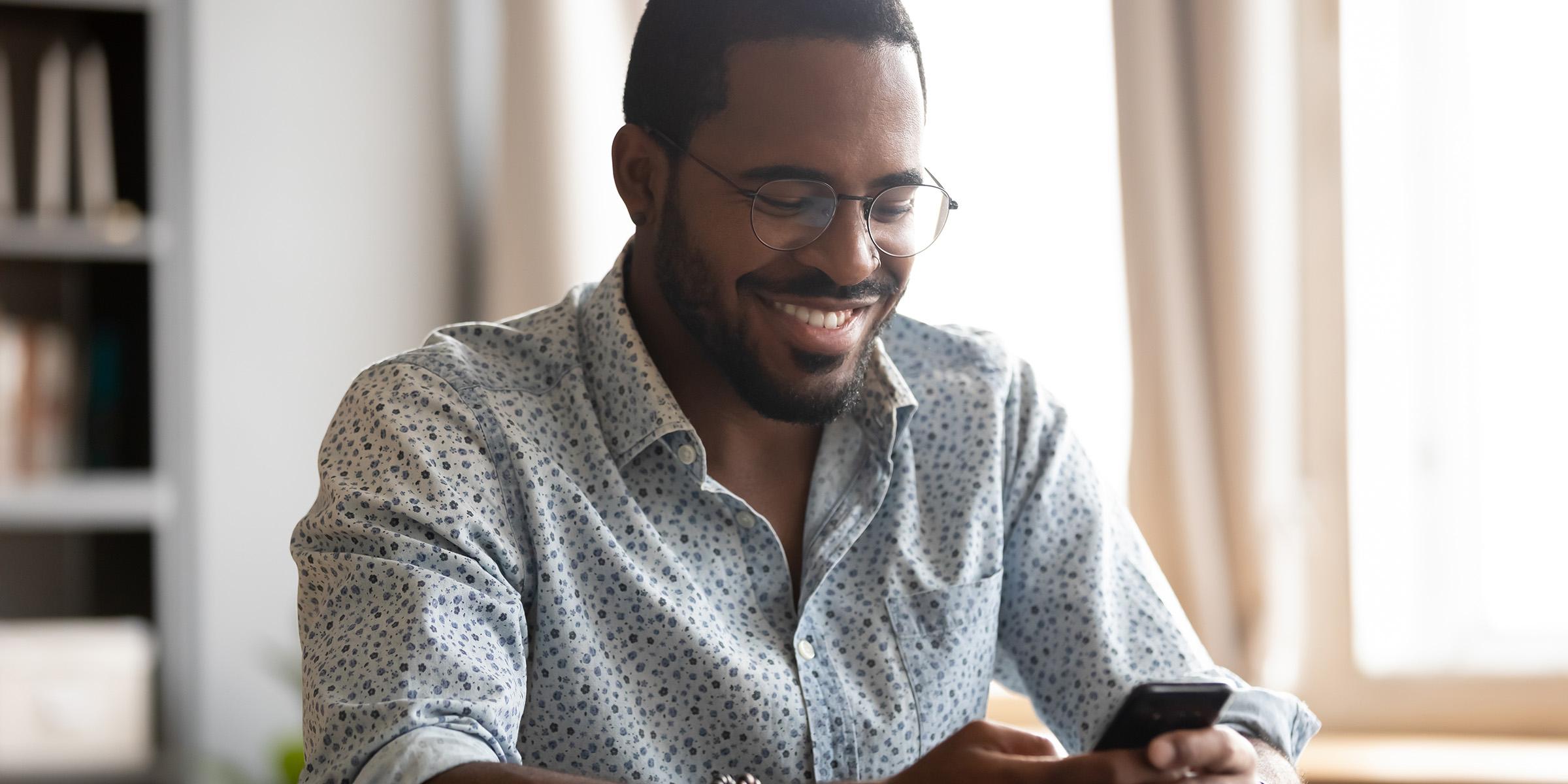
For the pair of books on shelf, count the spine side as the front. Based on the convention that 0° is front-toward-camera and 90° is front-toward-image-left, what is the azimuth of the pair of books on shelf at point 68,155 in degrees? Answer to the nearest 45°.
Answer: approximately 0°

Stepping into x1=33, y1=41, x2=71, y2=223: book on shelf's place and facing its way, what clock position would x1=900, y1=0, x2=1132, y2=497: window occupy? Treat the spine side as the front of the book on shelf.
The window is roughly at 10 o'clock from the book on shelf.

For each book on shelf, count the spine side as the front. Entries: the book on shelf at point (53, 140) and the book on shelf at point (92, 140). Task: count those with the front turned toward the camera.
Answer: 2

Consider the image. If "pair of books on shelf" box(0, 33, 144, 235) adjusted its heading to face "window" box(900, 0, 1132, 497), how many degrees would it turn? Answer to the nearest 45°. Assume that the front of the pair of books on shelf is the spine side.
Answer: approximately 45° to its left

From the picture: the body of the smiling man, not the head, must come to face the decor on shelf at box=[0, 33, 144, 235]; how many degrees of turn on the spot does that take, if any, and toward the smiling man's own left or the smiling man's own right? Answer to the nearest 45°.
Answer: approximately 180°

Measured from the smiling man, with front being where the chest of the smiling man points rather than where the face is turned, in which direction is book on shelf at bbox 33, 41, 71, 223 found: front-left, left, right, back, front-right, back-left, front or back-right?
back

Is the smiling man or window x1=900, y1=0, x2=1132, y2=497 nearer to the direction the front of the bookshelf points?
the smiling man

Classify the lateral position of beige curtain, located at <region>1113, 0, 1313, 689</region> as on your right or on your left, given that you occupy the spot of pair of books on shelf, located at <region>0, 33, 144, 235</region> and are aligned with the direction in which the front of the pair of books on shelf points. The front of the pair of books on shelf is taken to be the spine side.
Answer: on your left

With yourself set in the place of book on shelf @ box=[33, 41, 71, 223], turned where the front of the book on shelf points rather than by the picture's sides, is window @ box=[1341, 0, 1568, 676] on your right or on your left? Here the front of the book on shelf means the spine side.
on your left

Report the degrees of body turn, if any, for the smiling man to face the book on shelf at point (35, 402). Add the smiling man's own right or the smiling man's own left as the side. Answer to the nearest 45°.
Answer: approximately 180°

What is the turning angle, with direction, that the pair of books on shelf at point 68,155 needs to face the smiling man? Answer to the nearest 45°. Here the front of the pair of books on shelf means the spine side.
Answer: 0° — it already faces them
